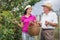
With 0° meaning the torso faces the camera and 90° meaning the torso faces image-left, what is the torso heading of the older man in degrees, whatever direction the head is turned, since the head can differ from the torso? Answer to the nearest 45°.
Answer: approximately 45°

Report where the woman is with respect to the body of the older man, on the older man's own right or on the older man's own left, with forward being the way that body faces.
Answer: on the older man's own right
